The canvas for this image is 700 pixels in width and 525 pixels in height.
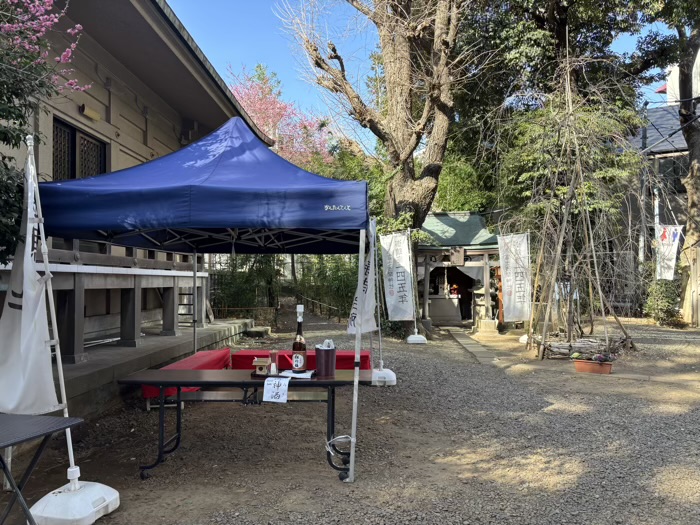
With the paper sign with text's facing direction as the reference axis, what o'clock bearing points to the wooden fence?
The wooden fence is roughly at 6 o'clock from the paper sign with text.

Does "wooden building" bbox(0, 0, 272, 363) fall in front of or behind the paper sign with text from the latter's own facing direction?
behind

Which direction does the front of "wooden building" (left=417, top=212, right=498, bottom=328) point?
toward the camera

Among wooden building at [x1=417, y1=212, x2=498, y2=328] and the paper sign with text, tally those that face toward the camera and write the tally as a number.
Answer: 2

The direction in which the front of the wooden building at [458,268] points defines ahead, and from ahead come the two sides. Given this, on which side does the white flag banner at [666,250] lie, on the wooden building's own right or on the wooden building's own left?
on the wooden building's own left

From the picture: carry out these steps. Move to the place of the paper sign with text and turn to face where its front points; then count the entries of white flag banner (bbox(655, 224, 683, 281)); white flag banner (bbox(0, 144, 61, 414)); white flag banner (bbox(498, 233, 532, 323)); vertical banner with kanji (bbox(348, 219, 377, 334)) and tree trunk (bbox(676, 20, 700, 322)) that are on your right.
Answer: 1

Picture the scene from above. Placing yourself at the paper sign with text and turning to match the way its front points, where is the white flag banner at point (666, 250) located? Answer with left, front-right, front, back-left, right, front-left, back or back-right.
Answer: back-left

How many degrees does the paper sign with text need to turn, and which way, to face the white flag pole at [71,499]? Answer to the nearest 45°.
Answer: approximately 90° to its right

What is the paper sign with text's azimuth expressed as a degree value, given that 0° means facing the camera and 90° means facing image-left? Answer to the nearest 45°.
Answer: approximately 0°

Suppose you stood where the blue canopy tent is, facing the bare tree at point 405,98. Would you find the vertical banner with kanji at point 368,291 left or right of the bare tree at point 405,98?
right

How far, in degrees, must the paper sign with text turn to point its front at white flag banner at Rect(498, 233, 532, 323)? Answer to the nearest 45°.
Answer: approximately 135° to its left

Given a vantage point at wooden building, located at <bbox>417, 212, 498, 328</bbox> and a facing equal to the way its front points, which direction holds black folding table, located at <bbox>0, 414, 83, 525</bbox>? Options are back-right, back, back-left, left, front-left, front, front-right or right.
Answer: front

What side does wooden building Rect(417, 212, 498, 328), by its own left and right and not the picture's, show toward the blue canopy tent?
front
